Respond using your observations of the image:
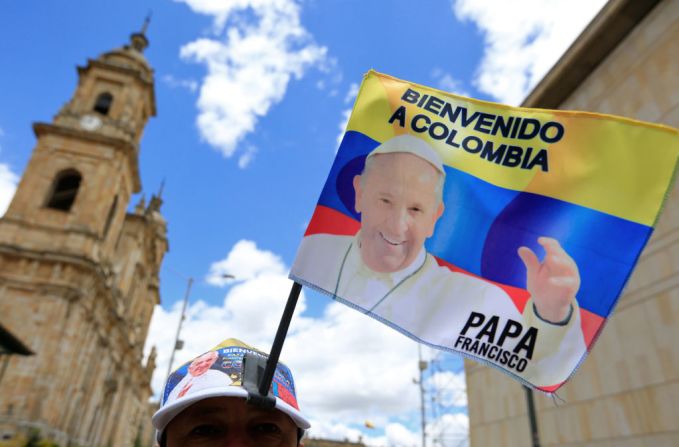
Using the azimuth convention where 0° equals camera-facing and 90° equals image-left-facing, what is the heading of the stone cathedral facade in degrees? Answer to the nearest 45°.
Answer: approximately 315°

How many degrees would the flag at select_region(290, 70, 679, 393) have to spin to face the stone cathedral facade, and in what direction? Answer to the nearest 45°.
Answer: approximately 135° to its right

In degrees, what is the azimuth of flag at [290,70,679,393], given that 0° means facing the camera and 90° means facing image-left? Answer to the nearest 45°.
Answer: approximately 0°
